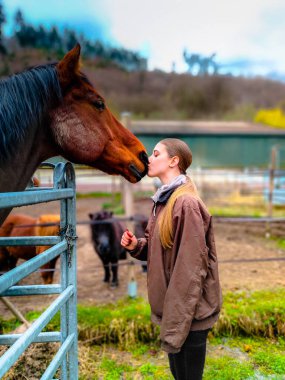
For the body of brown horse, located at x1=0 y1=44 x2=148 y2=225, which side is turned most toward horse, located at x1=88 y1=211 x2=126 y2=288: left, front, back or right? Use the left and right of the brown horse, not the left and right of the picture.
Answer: left

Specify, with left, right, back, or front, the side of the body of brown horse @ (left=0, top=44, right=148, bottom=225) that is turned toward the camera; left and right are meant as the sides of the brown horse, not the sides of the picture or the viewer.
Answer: right

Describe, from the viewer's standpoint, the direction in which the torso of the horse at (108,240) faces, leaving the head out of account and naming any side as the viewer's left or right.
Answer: facing the viewer and to the left of the viewer

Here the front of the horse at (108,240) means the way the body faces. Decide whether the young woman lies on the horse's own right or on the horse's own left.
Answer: on the horse's own left

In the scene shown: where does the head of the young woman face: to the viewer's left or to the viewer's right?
to the viewer's left

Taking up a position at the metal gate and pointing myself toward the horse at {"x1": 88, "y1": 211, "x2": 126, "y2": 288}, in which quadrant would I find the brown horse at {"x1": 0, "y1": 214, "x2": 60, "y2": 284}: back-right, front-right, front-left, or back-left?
front-left

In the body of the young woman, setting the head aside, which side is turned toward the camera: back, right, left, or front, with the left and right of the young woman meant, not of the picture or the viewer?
left

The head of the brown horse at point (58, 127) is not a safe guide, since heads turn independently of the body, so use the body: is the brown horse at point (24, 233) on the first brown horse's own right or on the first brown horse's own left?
on the first brown horse's own left

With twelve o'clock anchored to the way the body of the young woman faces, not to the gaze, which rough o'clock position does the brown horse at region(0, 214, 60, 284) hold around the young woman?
The brown horse is roughly at 2 o'clock from the young woman.
